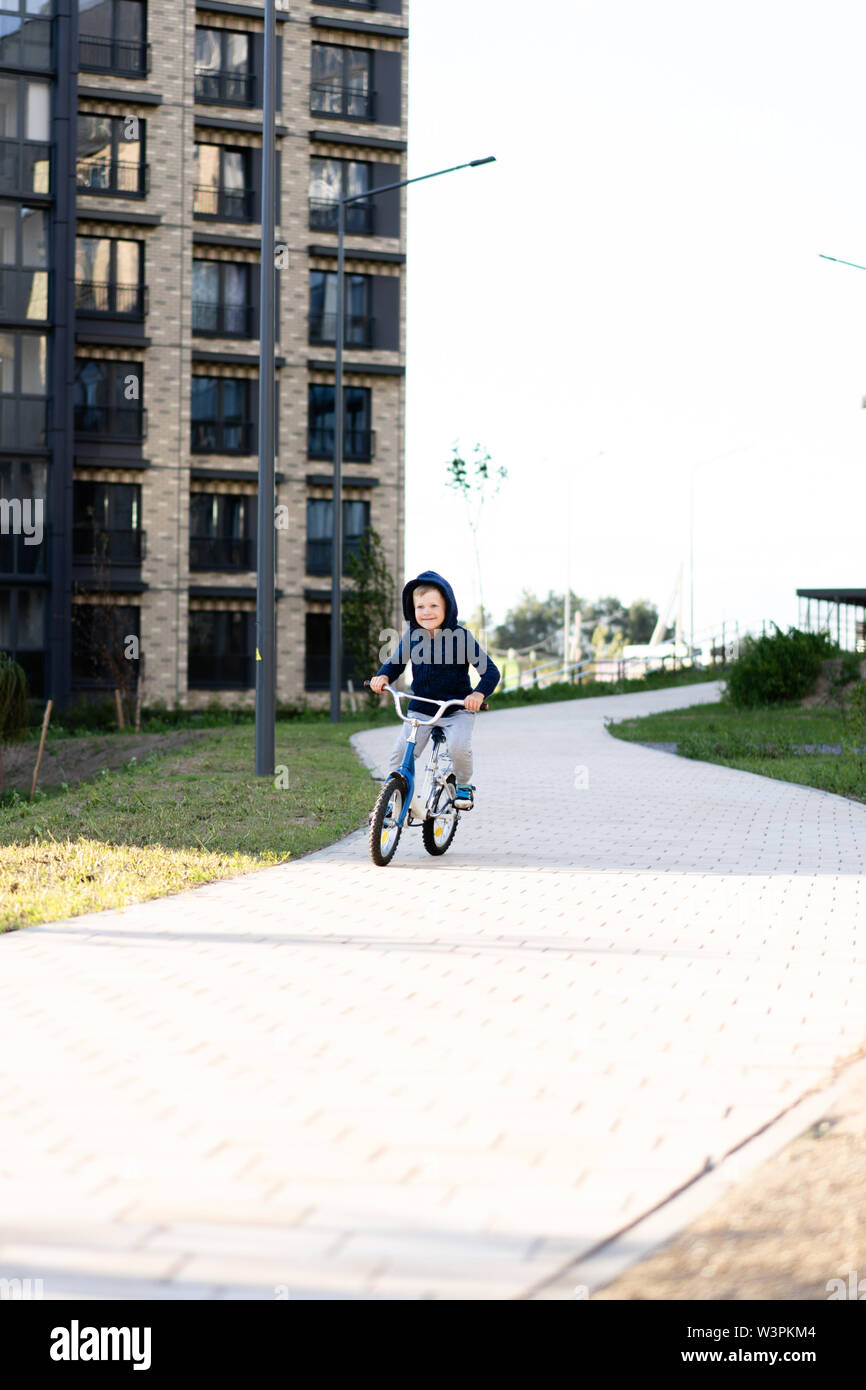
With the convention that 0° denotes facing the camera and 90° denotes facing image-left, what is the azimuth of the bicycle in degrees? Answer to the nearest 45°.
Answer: approximately 45°

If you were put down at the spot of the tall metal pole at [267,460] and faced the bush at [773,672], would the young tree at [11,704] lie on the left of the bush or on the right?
left

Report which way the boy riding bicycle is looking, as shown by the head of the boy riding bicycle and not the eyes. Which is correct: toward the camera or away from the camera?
toward the camera

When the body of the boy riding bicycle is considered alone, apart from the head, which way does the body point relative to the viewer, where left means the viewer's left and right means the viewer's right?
facing the viewer and to the left of the viewer

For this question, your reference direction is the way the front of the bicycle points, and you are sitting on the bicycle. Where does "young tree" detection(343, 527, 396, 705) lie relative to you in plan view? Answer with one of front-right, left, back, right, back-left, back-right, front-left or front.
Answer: back-right

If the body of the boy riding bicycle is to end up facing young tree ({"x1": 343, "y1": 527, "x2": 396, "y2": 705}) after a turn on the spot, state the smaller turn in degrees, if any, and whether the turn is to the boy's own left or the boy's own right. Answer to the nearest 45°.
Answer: approximately 135° to the boy's own right

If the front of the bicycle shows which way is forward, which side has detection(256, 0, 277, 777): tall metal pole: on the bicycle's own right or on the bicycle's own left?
on the bicycle's own right

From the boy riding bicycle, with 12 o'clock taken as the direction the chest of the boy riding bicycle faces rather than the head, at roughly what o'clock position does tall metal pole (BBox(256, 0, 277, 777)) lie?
The tall metal pole is roughly at 4 o'clock from the boy riding bicycle.
